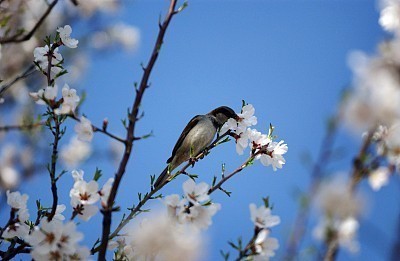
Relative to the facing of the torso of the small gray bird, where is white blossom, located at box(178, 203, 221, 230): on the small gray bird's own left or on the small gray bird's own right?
on the small gray bird's own right

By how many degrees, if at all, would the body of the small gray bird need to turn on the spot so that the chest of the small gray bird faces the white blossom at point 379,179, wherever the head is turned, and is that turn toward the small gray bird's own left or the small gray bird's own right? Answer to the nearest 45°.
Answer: approximately 45° to the small gray bird's own right

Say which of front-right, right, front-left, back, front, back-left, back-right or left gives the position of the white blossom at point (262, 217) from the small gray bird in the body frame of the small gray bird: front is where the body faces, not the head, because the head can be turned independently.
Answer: front

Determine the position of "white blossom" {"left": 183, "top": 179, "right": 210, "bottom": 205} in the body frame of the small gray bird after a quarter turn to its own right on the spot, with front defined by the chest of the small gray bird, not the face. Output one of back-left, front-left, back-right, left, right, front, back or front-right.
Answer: front

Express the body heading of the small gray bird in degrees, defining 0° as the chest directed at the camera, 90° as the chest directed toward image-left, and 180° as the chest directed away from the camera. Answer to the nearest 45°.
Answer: approximately 270°

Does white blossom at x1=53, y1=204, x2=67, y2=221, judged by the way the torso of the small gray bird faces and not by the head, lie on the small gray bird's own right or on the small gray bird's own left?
on the small gray bird's own right
